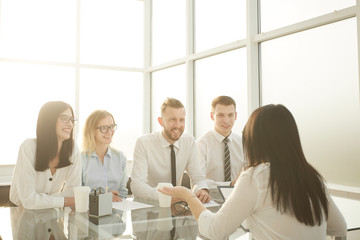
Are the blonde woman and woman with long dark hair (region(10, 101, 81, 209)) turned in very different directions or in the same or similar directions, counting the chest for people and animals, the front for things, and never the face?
same or similar directions

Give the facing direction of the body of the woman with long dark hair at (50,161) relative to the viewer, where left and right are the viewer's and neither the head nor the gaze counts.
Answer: facing the viewer and to the right of the viewer

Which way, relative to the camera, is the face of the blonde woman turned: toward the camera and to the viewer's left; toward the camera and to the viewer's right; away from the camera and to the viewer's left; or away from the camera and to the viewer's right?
toward the camera and to the viewer's right

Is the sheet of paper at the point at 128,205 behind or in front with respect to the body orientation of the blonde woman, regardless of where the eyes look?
in front

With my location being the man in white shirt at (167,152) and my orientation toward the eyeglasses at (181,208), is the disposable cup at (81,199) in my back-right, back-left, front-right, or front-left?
front-right

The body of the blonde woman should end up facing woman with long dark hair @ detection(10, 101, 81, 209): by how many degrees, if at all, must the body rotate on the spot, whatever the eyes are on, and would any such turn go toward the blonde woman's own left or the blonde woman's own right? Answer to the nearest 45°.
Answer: approximately 90° to the blonde woman's own right

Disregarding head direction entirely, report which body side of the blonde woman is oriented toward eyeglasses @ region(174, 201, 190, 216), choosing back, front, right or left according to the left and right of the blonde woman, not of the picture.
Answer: front

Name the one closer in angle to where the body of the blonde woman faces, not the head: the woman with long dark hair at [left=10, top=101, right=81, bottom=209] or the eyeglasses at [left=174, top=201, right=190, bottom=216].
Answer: the eyeglasses

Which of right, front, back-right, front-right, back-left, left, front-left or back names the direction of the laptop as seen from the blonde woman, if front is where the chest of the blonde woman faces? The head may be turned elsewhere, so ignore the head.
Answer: front

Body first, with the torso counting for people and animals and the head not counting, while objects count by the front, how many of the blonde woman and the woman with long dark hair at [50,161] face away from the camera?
0

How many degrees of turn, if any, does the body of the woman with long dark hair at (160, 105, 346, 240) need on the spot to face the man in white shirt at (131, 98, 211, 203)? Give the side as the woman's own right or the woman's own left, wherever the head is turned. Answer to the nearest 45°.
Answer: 0° — they already face them

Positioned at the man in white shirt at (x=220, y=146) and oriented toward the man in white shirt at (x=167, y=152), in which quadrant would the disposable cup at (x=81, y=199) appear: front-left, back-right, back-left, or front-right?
front-left

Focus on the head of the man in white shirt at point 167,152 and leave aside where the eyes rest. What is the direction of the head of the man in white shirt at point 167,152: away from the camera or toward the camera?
toward the camera

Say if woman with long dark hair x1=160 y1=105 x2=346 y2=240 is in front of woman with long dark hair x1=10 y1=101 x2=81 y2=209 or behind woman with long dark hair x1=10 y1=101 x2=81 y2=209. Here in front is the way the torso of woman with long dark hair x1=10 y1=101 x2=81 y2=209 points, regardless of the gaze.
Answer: in front

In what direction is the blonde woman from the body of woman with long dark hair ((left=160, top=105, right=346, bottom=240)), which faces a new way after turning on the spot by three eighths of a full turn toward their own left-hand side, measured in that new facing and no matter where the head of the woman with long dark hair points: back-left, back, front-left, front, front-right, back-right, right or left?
back-right

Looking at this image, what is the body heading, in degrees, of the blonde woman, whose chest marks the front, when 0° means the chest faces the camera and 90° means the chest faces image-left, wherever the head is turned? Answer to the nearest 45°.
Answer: approximately 315°

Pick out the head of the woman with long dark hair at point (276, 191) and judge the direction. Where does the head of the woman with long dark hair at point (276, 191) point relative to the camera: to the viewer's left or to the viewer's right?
to the viewer's left
